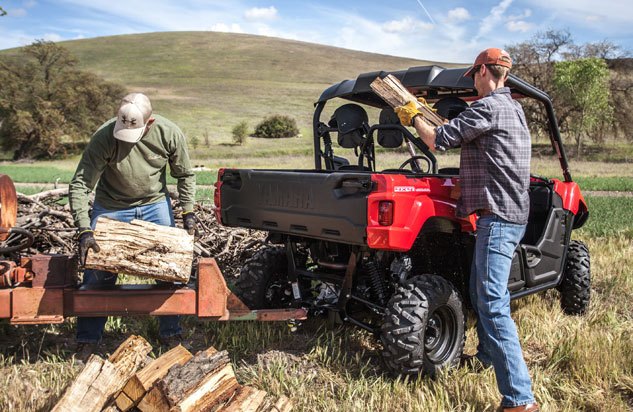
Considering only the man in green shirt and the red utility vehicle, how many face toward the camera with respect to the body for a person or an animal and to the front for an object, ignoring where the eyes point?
1

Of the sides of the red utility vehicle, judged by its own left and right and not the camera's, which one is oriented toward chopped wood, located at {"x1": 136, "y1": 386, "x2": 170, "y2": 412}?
back

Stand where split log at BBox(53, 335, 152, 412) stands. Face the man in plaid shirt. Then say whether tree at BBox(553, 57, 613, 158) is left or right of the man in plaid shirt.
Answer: left

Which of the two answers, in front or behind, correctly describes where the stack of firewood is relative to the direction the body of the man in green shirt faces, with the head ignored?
in front

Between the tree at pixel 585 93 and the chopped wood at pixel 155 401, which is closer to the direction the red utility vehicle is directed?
the tree

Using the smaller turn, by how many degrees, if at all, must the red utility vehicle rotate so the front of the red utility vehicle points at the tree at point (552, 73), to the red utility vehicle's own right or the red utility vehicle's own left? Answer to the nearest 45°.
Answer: approximately 45° to the red utility vehicle's own left

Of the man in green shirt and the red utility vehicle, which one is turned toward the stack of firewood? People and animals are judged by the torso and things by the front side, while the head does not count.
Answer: the man in green shirt

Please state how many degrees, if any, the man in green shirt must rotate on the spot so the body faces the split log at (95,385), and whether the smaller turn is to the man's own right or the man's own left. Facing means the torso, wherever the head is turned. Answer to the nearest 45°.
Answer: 0° — they already face it

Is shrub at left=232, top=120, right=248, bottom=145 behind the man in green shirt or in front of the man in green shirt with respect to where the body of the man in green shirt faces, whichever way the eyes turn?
behind

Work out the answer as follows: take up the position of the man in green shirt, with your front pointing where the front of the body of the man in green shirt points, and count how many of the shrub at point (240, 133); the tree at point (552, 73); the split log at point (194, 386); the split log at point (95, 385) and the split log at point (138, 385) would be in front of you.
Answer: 3

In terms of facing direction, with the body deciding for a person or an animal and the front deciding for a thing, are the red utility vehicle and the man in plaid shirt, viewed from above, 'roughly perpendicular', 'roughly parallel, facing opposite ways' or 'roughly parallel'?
roughly perpendicular

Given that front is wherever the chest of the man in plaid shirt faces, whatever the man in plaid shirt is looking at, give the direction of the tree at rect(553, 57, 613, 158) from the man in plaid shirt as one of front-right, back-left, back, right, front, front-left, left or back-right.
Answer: front-right

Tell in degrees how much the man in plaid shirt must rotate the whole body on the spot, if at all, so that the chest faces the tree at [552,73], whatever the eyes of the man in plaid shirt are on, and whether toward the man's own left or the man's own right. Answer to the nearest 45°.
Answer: approximately 45° to the man's own right

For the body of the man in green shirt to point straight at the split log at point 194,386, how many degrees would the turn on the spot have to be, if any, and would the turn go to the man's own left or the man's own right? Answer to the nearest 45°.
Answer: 0° — they already face it
